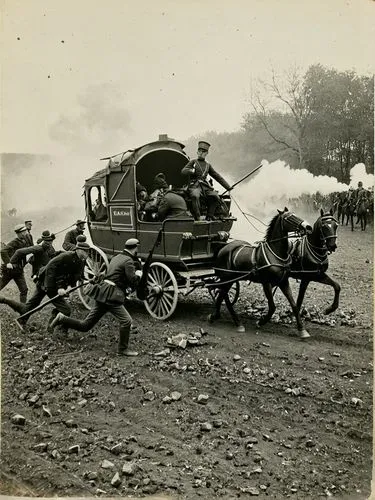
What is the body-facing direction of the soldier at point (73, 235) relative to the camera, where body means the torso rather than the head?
to the viewer's right

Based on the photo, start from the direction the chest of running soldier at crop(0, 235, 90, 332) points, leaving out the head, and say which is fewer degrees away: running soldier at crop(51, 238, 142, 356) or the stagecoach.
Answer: the stagecoach

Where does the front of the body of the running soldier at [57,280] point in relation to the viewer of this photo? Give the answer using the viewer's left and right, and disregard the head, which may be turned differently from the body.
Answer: facing to the right of the viewer

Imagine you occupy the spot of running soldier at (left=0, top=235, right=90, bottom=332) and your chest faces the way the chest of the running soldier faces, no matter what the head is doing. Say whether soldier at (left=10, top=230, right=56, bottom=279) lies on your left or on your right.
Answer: on your left

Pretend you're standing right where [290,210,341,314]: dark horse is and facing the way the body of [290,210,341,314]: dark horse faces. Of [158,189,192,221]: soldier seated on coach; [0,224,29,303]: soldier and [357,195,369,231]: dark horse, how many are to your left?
1

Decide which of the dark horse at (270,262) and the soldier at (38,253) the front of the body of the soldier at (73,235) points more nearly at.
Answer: the dark horse

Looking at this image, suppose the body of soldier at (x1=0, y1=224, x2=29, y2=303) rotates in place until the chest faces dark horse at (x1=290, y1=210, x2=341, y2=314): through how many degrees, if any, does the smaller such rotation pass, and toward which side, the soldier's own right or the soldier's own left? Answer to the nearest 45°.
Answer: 0° — they already face it
